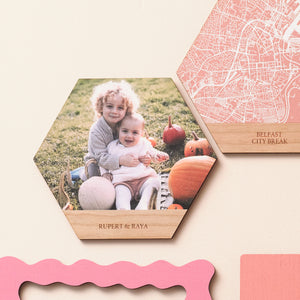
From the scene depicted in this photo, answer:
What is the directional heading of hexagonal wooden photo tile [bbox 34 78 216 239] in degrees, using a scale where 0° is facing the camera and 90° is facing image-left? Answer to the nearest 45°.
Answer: approximately 0°

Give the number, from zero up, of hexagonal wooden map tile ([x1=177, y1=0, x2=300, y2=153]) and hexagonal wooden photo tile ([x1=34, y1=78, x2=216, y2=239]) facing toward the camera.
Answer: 2
